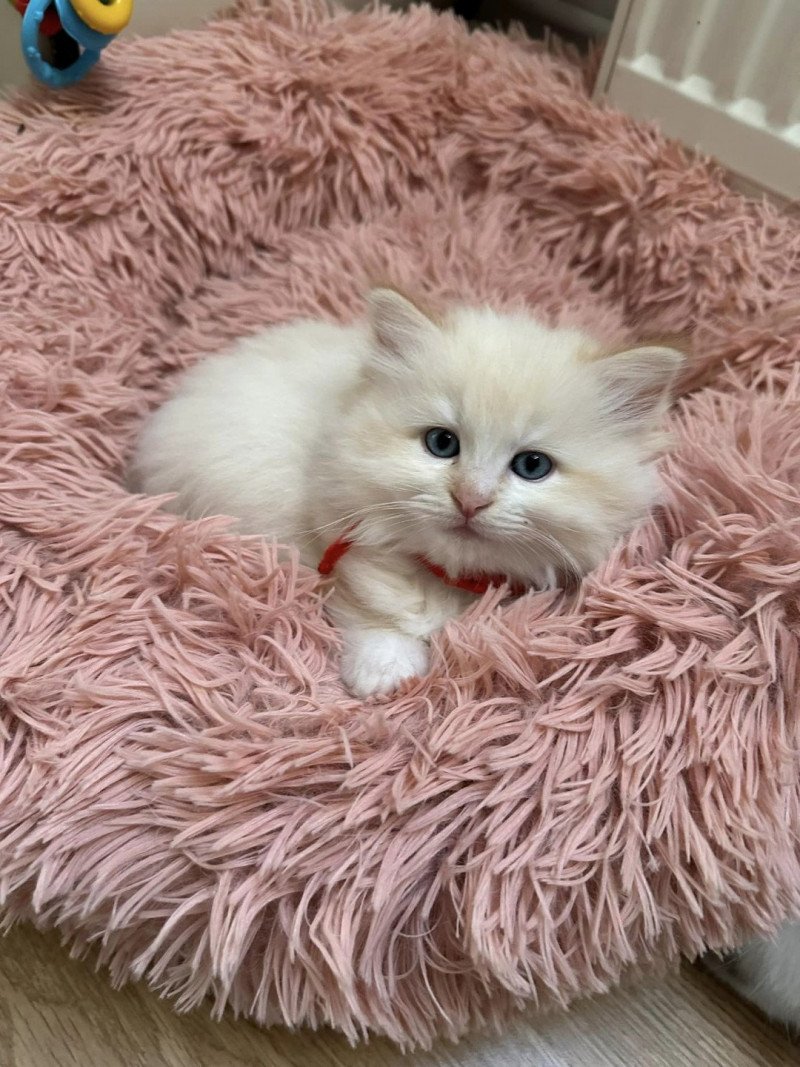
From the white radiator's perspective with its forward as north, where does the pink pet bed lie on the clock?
The pink pet bed is roughly at 12 o'clock from the white radiator.

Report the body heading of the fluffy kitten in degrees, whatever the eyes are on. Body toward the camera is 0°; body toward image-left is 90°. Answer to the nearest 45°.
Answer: approximately 315°

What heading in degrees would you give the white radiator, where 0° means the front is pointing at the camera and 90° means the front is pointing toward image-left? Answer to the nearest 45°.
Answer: approximately 0°
